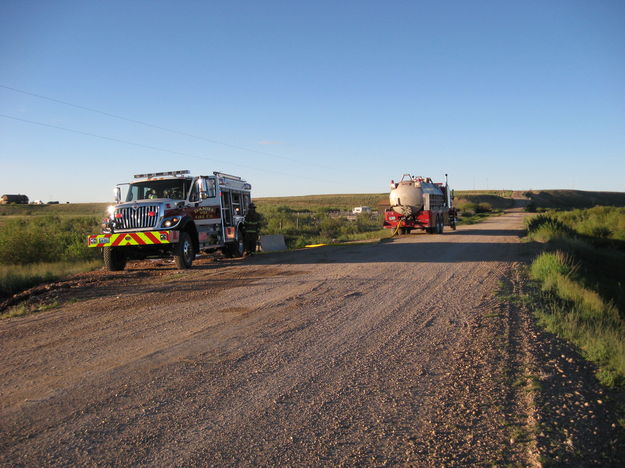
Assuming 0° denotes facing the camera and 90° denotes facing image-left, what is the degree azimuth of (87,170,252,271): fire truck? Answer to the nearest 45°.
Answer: approximately 45°

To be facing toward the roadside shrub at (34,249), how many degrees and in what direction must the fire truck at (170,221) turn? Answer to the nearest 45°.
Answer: approximately 90° to its right

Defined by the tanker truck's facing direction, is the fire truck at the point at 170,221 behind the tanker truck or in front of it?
behind

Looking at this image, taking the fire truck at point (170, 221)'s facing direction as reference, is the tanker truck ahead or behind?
behind

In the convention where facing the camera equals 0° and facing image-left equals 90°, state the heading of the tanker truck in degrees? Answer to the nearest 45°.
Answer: approximately 225°
